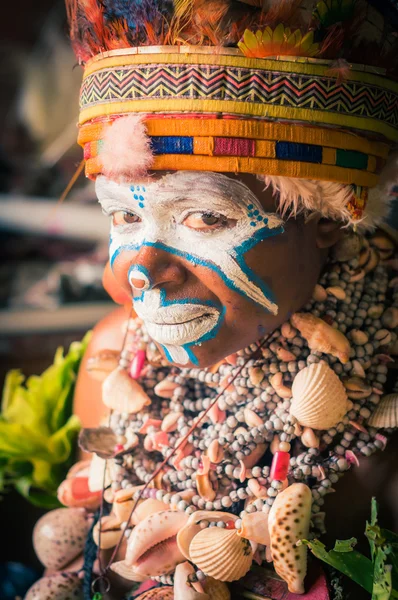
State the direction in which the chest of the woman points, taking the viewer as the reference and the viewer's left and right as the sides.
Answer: facing the viewer and to the left of the viewer
